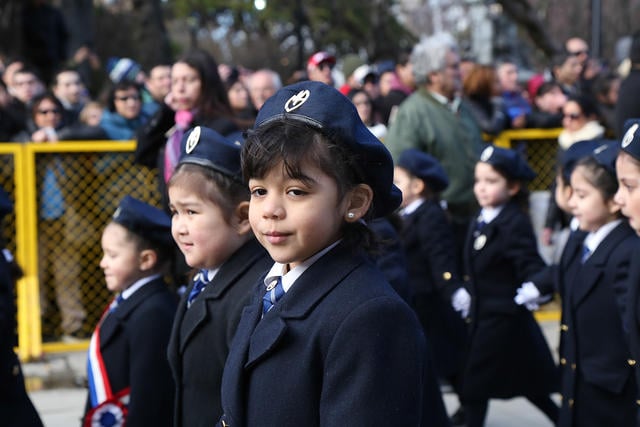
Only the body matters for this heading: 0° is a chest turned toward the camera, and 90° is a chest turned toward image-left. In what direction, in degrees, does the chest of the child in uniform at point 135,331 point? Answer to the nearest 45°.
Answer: approximately 90°

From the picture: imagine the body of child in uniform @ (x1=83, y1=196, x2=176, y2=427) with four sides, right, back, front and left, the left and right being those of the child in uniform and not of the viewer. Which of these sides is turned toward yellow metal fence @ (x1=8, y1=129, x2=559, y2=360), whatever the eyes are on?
right

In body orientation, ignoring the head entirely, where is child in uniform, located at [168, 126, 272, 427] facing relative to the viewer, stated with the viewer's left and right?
facing the viewer and to the left of the viewer

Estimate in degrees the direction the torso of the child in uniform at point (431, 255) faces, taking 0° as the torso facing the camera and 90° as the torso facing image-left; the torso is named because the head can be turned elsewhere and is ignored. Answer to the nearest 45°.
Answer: approximately 90°

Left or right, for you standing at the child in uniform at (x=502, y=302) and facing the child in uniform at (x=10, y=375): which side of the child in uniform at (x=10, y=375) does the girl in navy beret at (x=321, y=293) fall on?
left

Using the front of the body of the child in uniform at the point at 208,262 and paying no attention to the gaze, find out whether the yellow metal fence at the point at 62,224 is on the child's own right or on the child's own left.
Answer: on the child's own right
